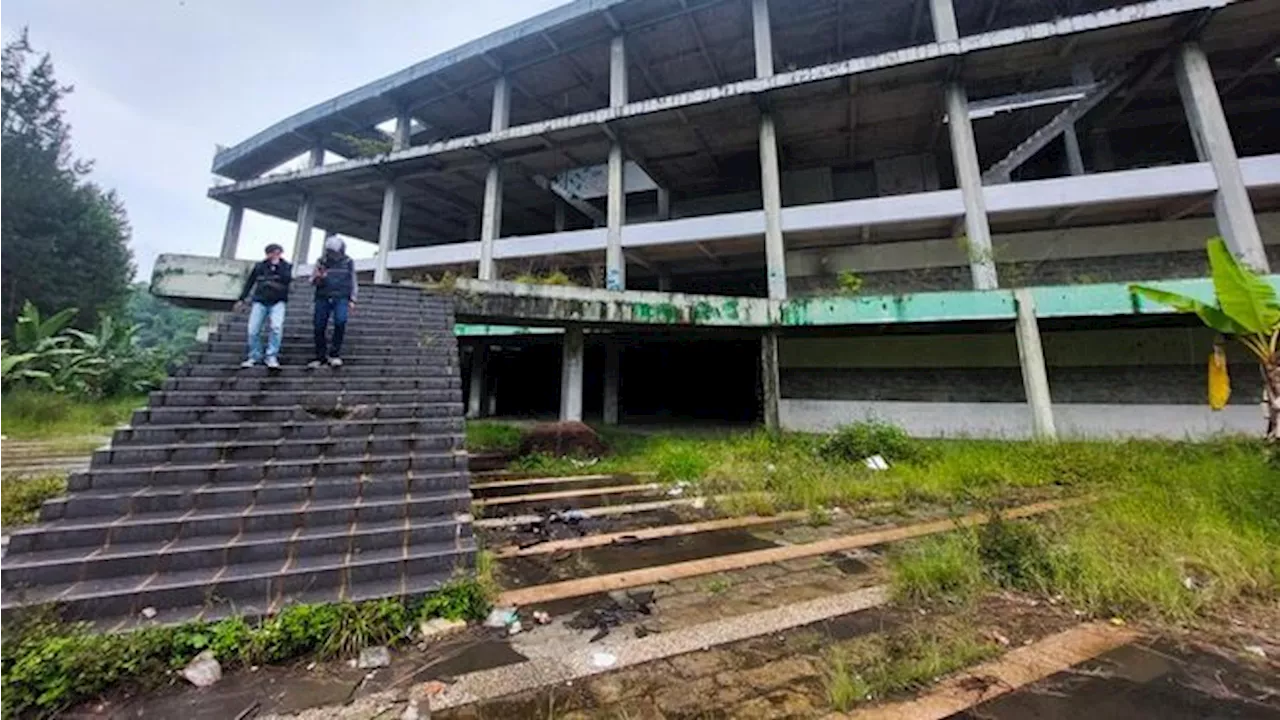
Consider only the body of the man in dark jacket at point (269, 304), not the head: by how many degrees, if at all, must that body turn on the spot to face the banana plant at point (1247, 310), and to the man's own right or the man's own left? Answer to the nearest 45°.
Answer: approximately 45° to the man's own left

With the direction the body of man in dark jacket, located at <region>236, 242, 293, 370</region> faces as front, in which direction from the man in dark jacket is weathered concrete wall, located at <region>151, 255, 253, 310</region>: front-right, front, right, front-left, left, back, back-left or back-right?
back

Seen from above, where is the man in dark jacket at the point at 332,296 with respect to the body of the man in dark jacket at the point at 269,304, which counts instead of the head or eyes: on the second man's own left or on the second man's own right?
on the second man's own left

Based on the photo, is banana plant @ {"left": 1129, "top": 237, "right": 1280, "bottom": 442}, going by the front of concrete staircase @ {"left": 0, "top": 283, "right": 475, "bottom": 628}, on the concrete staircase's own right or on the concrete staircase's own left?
on the concrete staircase's own left

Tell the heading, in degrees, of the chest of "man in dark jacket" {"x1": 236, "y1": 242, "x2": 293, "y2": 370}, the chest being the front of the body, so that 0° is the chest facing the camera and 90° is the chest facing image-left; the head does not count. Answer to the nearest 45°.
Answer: approximately 0°

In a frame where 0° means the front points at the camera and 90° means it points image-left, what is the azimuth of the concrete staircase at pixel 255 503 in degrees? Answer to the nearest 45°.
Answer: approximately 0°
